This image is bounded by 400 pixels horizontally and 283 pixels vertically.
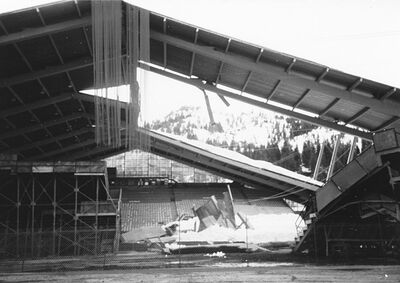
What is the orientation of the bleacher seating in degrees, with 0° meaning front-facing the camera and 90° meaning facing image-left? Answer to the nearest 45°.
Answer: approximately 0°

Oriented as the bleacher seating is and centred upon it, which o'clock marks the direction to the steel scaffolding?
The steel scaffolding is roughly at 1 o'clock from the bleacher seating.
